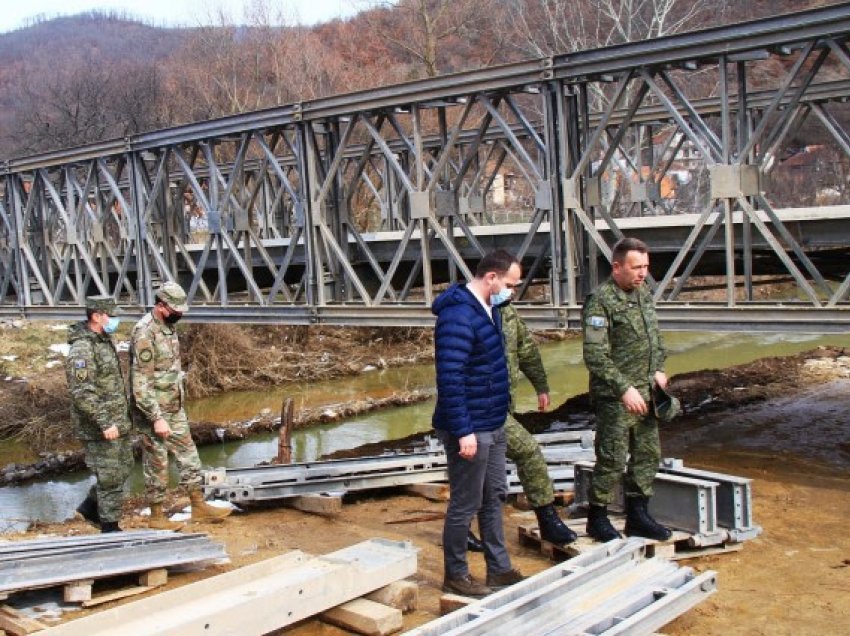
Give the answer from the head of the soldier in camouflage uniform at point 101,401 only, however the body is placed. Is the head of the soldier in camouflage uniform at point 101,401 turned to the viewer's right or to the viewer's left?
to the viewer's right

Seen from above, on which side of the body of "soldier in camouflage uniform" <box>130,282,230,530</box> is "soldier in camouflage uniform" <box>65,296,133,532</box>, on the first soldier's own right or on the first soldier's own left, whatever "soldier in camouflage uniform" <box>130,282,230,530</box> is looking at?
on the first soldier's own right

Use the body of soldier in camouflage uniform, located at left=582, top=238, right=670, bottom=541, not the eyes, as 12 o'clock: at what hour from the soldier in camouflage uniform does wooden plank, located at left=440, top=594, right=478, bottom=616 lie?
The wooden plank is roughly at 3 o'clock from the soldier in camouflage uniform.

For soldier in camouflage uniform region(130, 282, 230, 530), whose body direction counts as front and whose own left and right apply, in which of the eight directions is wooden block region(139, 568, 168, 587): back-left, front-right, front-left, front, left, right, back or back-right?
front-right

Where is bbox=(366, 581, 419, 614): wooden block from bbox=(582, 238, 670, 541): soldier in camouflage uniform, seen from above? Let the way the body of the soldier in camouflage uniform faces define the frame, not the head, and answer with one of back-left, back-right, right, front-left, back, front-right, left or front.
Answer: right

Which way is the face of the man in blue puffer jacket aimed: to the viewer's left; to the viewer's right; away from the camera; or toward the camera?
to the viewer's right

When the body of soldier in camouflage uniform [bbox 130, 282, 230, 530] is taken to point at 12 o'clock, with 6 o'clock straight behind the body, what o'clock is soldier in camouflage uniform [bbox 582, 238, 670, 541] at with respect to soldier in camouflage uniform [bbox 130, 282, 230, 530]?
soldier in camouflage uniform [bbox 582, 238, 670, 541] is roughly at 12 o'clock from soldier in camouflage uniform [bbox 130, 282, 230, 530].

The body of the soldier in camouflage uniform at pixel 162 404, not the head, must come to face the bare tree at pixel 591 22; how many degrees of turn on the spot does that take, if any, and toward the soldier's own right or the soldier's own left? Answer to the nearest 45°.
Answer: approximately 90° to the soldier's own left

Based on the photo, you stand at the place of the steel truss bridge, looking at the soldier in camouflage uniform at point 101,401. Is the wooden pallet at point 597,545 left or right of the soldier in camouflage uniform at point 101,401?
left

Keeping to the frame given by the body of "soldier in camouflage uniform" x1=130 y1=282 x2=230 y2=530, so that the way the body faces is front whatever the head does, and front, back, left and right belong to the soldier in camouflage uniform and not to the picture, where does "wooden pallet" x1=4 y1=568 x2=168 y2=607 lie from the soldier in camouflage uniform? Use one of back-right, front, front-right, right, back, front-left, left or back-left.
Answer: front-right

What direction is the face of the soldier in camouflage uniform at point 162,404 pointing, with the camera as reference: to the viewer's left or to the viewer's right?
to the viewer's right

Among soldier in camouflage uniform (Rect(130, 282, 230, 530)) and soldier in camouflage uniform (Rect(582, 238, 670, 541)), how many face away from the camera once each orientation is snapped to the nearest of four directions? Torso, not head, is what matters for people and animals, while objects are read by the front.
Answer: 0
